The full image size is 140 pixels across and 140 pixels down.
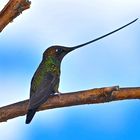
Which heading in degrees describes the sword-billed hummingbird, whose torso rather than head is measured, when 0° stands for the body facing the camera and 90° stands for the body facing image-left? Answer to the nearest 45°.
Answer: approximately 270°
